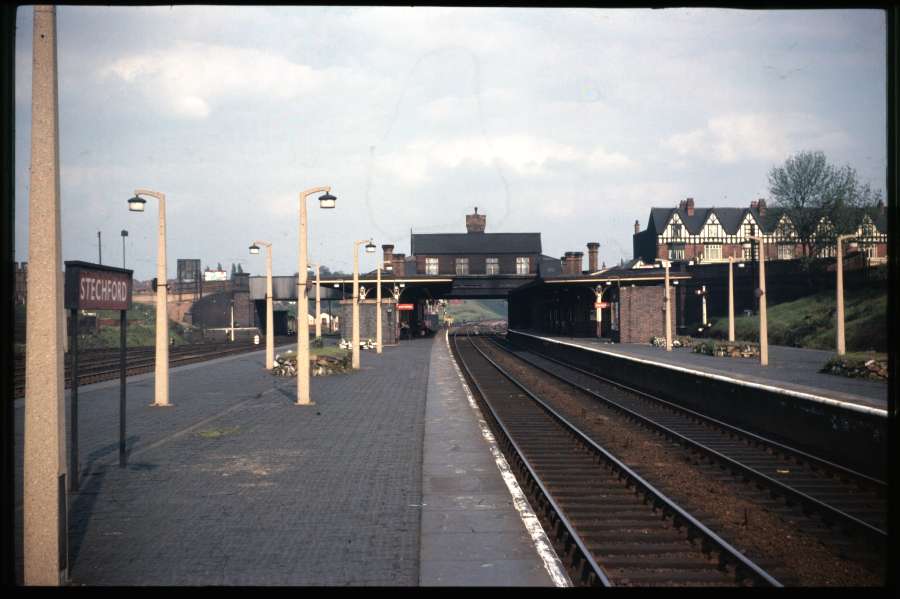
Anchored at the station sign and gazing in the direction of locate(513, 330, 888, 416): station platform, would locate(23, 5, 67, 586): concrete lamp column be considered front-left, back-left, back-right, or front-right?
back-right

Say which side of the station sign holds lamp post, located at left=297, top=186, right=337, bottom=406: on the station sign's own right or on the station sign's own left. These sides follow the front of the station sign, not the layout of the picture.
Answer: on the station sign's own left

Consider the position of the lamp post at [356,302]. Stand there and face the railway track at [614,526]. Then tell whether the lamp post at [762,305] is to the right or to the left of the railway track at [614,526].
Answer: left

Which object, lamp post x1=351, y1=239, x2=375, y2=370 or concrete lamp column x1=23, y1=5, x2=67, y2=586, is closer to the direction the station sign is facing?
the concrete lamp column

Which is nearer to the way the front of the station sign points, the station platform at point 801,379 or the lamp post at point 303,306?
the station platform

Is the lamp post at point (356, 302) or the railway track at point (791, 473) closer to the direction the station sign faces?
the railway track

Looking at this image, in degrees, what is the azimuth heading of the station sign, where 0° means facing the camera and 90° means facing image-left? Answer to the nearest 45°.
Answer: approximately 315°

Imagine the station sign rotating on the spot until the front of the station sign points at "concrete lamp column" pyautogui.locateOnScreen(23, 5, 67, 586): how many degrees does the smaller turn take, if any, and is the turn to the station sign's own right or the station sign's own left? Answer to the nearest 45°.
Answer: approximately 45° to the station sign's own right
